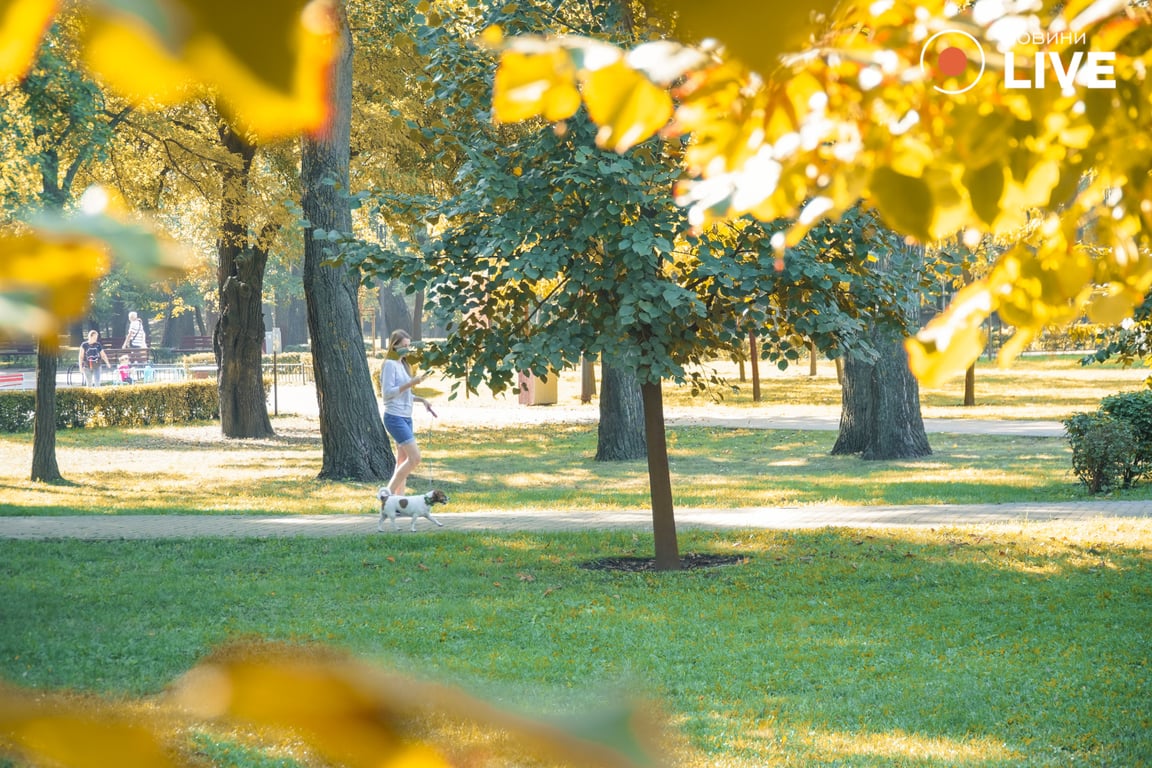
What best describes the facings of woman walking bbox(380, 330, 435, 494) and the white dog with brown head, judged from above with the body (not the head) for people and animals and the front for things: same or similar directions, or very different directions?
same or similar directions

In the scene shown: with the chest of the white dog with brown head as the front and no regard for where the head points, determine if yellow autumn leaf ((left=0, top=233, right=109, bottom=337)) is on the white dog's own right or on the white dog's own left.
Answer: on the white dog's own right

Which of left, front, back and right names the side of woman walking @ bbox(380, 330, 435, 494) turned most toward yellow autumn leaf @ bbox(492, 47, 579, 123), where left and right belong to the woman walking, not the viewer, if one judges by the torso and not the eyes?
right

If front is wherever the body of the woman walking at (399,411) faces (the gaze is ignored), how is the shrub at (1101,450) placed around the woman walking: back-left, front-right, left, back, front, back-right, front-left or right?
front

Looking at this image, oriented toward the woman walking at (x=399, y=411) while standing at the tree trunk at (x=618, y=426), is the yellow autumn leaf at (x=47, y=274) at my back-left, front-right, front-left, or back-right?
front-left

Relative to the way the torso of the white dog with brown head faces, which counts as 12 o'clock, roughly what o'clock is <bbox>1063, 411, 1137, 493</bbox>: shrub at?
The shrub is roughly at 12 o'clock from the white dog with brown head.

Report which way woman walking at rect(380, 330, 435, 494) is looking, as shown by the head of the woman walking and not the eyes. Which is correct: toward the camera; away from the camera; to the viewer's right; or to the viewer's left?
to the viewer's right

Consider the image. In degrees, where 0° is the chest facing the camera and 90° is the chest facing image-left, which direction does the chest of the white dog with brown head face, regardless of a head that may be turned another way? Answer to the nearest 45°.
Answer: approximately 270°

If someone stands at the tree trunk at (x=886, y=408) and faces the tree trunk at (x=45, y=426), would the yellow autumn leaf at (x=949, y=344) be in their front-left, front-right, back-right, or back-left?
front-left

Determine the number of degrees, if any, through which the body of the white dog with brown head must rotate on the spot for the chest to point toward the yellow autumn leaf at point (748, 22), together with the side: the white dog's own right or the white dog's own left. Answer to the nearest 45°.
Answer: approximately 90° to the white dog's own right

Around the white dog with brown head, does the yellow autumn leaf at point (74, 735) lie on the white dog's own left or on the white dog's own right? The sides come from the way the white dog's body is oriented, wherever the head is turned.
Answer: on the white dog's own right

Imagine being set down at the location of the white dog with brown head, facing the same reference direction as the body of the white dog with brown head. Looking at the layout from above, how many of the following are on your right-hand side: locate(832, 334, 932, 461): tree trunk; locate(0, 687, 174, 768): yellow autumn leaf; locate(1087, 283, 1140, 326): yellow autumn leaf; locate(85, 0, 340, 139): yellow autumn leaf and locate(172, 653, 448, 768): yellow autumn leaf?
4

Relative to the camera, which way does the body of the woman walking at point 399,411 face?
to the viewer's right

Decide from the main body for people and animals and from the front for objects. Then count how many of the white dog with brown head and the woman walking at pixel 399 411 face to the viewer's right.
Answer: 2

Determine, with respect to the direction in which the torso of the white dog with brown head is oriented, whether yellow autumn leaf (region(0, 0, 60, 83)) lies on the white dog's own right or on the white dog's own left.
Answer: on the white dog's own right

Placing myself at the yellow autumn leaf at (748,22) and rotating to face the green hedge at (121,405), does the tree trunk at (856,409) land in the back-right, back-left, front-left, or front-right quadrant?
front-right

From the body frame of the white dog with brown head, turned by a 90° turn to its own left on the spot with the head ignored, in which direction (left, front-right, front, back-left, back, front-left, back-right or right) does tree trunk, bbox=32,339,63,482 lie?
front-left
